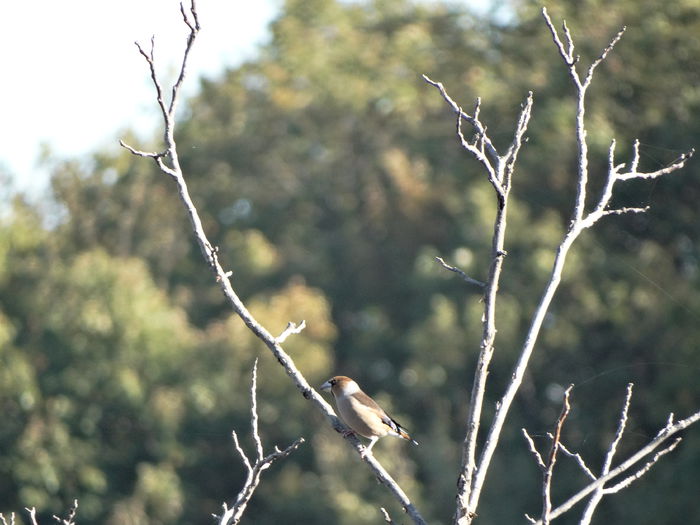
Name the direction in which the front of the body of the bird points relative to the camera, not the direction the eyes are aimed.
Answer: to the viewer's left
